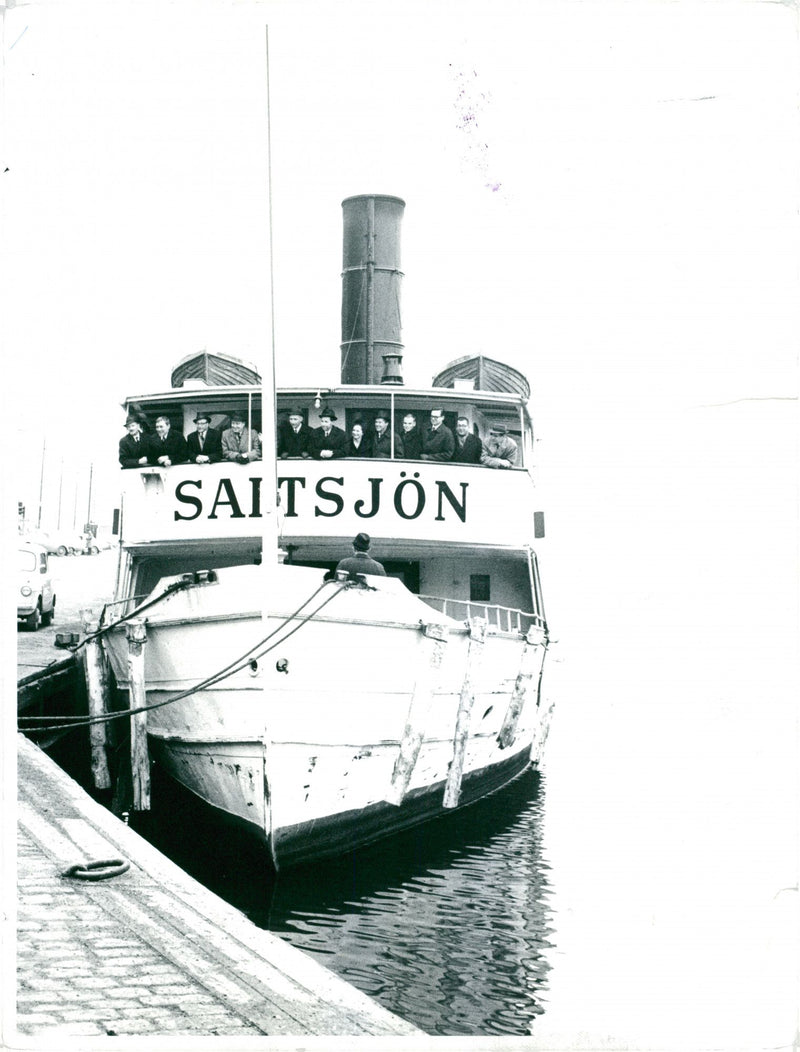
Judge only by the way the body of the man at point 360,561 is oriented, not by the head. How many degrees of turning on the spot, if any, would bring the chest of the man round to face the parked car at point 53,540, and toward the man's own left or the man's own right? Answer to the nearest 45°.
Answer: approximately 90° to the man's own left

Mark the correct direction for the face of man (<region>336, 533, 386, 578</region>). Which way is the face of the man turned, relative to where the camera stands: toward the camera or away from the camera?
away from the camera

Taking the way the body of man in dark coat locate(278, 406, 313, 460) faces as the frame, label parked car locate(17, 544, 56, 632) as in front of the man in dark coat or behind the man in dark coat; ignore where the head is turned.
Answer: behind

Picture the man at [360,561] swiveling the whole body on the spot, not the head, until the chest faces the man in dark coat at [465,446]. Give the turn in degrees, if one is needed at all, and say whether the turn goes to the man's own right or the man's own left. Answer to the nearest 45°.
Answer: approximately 45° to the man's own right

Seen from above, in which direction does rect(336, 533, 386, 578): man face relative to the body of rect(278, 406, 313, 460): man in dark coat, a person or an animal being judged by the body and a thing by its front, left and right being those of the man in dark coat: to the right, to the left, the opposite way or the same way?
the opposite way

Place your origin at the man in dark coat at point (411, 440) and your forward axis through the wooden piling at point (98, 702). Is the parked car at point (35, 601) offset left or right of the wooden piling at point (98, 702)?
right

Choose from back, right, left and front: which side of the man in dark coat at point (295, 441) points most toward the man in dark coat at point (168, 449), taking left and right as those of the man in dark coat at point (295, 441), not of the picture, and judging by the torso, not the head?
right

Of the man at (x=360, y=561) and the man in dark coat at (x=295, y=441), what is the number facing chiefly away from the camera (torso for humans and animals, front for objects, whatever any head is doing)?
1

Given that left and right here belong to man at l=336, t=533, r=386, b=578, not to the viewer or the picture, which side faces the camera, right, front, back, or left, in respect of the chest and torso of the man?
back
